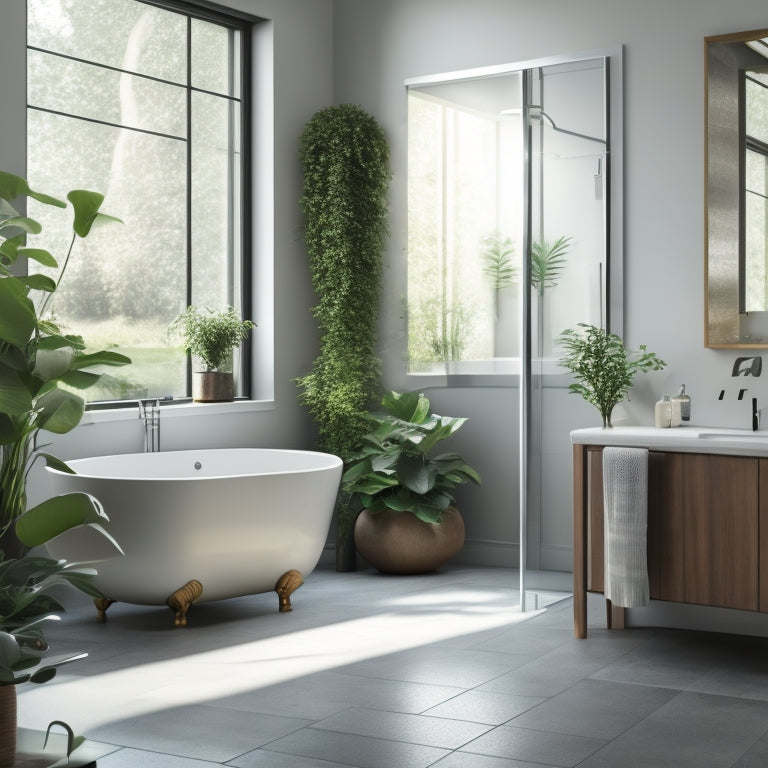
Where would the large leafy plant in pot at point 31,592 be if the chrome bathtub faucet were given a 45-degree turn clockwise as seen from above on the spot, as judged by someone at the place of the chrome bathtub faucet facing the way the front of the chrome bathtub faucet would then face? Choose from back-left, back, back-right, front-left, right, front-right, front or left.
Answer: front-left

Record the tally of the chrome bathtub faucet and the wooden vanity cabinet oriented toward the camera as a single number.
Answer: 2

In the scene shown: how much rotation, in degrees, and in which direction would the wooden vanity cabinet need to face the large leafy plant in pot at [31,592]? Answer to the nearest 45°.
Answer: approximately 45° to its right

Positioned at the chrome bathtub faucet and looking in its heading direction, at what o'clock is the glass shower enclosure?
The glass shower enclosure is roughly at 9 o'clock from the chrome bathtub faucet.

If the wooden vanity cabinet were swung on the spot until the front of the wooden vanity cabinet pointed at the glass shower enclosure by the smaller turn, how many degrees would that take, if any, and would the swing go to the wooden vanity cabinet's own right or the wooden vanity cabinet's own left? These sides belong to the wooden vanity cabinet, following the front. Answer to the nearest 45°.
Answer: approximately 135° to the wooden vanity cabinet's own right

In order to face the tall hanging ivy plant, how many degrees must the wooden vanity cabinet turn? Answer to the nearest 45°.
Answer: approximately 135° to its right

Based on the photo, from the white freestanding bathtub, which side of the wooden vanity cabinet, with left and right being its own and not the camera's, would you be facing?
right

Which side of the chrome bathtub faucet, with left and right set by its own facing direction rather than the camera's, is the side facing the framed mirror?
left

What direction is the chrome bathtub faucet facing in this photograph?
toward the camera

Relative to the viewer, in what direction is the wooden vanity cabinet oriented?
toward the camera

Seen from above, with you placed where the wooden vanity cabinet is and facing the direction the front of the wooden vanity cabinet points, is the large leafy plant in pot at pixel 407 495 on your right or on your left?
on your right

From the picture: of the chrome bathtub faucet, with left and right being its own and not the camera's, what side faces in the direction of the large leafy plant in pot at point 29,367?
front
